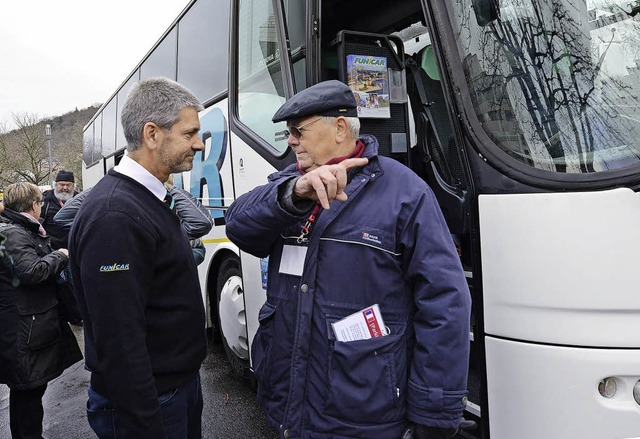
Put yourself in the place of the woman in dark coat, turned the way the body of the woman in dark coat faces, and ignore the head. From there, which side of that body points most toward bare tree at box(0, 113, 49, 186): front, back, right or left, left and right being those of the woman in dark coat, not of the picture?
left

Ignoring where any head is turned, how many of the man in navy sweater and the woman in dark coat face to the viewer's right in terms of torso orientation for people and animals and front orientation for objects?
2

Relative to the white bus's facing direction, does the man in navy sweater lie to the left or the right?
on its right

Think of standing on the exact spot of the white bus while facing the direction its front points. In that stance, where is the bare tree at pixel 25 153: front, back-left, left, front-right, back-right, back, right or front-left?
back

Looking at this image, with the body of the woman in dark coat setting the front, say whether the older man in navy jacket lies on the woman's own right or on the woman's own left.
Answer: on the woman's own right

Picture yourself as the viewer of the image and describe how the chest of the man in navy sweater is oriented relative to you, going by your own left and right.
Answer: facing to the right of the viewer

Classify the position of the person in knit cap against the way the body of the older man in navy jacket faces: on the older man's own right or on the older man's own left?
on the older man's own right

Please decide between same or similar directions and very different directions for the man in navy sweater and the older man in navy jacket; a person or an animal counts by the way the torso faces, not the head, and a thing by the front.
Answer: very different directions

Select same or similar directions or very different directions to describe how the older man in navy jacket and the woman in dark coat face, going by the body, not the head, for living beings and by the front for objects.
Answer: very different directions

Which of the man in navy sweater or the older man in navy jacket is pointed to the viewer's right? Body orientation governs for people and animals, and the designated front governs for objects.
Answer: the man in navy sweater

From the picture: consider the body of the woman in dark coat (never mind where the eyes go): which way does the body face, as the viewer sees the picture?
to the viewer's right

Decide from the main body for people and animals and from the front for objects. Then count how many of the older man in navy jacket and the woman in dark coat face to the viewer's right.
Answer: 1
